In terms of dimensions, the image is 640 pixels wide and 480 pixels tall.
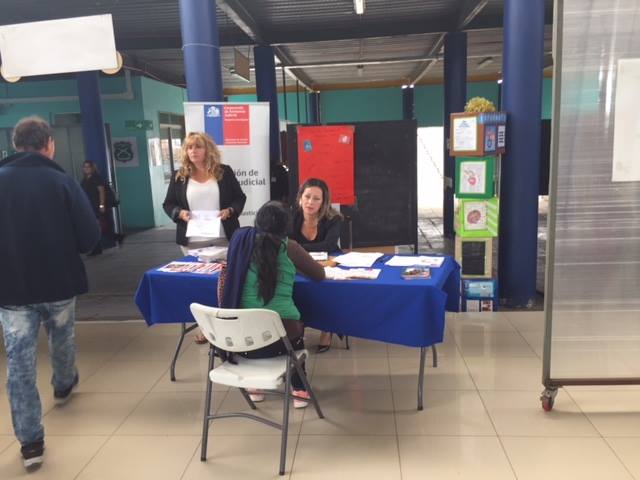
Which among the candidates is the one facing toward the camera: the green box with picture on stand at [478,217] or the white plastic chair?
the green box with picture on stand

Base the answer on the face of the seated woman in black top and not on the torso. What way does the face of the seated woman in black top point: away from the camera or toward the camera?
toward the camera

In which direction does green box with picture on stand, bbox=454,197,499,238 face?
toward the camera

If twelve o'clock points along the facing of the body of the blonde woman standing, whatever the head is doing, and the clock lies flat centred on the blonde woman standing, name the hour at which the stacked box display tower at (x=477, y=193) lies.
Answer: The stacked box display tower is roughly at 9 o'clock from the blonde woman standing.

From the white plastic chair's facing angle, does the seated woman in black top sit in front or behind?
in front

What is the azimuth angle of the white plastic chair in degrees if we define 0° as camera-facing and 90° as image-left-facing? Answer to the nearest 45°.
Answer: approximately 225°

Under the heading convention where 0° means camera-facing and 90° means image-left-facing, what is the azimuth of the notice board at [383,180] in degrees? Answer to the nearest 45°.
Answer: approximately 0°

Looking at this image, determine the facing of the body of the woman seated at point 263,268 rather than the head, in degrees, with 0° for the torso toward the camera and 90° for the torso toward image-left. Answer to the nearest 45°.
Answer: approximately 225°

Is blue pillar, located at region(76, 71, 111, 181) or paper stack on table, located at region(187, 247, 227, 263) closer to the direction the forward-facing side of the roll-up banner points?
the paper stack on table

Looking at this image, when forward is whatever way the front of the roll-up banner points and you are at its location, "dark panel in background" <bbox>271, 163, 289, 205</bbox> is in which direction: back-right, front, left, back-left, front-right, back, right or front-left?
back

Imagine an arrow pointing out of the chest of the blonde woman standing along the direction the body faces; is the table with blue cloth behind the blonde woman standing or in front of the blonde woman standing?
in front

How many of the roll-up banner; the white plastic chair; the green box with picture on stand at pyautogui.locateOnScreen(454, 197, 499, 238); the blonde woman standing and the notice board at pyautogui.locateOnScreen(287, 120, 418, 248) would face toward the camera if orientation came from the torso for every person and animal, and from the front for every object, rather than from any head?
4

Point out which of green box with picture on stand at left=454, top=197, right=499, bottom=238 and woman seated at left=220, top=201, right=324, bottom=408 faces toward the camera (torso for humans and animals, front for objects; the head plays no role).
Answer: the green box with picture on stand

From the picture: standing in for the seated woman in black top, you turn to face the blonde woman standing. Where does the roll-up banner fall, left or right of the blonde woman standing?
right

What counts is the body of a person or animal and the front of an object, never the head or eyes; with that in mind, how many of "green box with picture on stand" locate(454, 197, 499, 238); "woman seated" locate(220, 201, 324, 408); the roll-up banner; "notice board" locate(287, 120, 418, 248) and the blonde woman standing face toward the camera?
4

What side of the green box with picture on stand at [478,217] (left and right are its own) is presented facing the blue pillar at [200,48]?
right
